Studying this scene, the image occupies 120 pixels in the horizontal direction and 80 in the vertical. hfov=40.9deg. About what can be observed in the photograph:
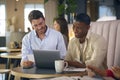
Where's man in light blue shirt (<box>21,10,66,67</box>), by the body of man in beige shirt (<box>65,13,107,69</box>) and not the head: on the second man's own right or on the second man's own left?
on the second man's own right

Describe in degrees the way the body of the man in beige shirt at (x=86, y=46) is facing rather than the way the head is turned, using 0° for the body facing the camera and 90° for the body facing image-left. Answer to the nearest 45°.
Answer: approximately 45°

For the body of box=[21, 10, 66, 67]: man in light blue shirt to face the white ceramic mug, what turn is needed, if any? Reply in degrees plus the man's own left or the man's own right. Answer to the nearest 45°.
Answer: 0° — they already face it

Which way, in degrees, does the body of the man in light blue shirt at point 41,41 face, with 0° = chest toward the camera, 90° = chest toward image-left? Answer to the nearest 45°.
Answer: approximately 0°

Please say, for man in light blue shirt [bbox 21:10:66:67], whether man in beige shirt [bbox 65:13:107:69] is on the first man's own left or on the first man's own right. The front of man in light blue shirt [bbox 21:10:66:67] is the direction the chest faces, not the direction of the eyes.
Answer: on the first man's own left

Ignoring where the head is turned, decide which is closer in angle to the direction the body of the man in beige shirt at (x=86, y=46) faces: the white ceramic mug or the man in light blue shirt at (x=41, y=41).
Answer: the white ceramic mug
